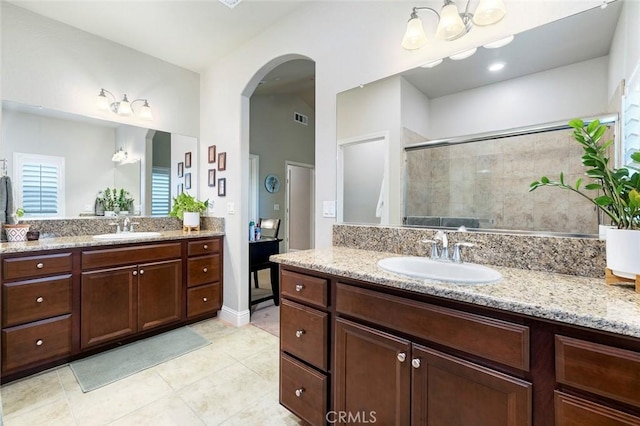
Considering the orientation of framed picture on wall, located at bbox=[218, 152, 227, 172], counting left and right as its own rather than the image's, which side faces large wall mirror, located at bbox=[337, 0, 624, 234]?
left

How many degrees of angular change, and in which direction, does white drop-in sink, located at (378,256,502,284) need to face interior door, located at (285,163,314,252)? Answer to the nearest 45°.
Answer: approximately 90° to its right

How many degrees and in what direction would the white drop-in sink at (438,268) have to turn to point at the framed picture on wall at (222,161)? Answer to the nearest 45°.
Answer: approximately 45° to its right

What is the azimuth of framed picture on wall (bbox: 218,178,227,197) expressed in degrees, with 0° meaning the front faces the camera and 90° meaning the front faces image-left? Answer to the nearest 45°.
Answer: approximately 45°

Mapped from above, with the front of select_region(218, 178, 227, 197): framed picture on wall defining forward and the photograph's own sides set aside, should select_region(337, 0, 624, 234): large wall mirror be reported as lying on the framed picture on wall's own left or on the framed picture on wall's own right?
on the framed picture on wall's own left

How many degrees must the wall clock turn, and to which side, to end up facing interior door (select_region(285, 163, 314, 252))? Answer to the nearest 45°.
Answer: approximately 90° to its left

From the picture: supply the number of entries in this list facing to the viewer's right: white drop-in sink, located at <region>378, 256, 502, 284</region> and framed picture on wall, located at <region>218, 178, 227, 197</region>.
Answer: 0

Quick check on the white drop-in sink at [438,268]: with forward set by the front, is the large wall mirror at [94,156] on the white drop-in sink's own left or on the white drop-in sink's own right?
on the white drop-in sink's own right

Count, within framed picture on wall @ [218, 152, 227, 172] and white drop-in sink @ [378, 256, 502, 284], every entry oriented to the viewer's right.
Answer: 0

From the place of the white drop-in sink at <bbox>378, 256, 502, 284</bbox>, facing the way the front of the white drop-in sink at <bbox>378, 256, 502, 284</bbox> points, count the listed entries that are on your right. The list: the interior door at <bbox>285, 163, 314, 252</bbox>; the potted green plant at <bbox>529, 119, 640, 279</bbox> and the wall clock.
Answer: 2
